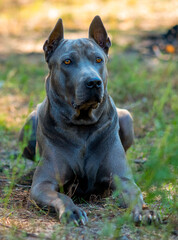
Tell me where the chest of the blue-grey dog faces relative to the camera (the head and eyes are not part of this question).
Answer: toward the camera
